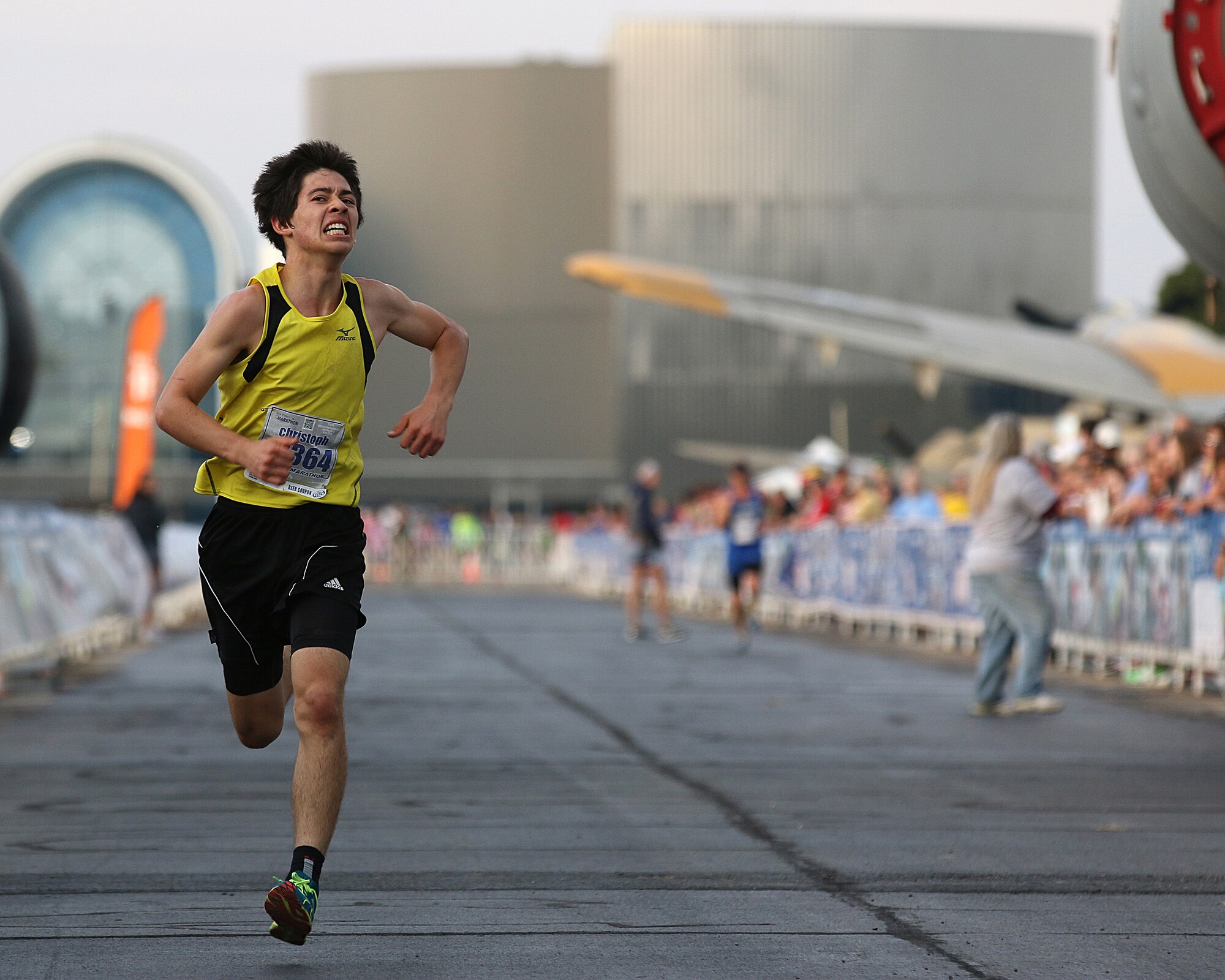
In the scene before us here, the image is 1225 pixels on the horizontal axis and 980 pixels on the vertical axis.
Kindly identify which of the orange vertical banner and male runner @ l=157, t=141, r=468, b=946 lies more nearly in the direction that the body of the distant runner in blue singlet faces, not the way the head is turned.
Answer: the male runner

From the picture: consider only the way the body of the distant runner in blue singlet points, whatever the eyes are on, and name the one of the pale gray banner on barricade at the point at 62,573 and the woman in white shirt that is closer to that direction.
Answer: the woman in white shirt

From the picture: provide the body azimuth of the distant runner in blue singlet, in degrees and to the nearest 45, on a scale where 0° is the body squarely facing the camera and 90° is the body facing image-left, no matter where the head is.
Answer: approximately 0°

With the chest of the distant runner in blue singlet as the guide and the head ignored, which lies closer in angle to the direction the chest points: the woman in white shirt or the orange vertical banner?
the woman in white shirt

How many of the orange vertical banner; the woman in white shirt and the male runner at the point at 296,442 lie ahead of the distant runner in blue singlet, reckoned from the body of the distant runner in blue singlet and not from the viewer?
2

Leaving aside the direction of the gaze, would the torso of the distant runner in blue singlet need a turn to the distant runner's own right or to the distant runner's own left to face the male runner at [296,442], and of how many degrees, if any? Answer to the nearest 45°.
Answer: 0° — they already face them

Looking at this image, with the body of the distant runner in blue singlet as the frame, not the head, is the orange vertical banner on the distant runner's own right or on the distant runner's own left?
on the distant runner's own right

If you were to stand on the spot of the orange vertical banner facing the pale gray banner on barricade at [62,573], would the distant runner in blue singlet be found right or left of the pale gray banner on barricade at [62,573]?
left

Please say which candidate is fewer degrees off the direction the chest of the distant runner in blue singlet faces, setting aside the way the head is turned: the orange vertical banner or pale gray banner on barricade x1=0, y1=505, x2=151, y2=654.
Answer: the pale gray banner on barricade

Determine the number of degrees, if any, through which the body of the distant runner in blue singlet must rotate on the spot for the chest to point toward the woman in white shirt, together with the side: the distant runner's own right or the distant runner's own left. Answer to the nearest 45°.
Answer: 0° — they already face them

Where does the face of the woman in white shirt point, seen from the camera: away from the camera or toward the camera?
away from the camera

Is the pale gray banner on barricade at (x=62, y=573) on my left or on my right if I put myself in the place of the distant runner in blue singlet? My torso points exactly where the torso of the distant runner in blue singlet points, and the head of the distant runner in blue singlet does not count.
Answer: on my right
